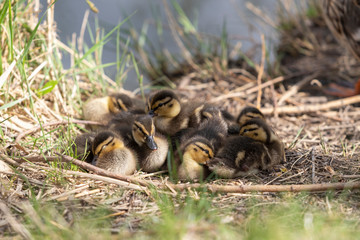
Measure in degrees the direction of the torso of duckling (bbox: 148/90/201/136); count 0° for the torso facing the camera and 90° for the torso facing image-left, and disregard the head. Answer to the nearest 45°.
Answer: approximately 45°

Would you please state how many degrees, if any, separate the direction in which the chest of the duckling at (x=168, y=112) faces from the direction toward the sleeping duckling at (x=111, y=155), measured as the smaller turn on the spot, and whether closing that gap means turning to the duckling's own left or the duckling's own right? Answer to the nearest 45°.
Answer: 0° — it already faces it

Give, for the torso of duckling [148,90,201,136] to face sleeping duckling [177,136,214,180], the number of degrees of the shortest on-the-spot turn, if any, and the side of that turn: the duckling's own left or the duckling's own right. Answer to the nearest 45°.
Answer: approximately 45° to the duckling's own left
